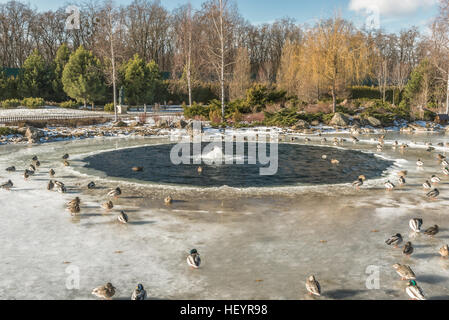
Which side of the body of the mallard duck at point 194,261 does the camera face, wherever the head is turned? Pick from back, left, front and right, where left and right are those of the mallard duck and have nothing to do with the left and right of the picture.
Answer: back

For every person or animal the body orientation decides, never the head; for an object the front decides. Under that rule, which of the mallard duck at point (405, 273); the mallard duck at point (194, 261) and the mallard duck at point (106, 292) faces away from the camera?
the mallard duck at point (194, 261)

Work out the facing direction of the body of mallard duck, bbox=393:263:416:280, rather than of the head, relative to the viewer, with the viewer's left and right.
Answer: facing to the left of the viewer

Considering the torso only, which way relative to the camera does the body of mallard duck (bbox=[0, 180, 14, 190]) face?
to the viewer's right

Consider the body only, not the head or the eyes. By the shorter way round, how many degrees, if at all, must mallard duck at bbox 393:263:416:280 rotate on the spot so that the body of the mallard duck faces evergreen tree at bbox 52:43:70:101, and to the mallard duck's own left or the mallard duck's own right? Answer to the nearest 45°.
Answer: approximately 45° to the mallard duck's own right

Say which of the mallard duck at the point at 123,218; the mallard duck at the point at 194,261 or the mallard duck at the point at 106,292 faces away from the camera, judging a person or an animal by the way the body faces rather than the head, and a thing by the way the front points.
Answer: the mallard duck at the point at 194,261
